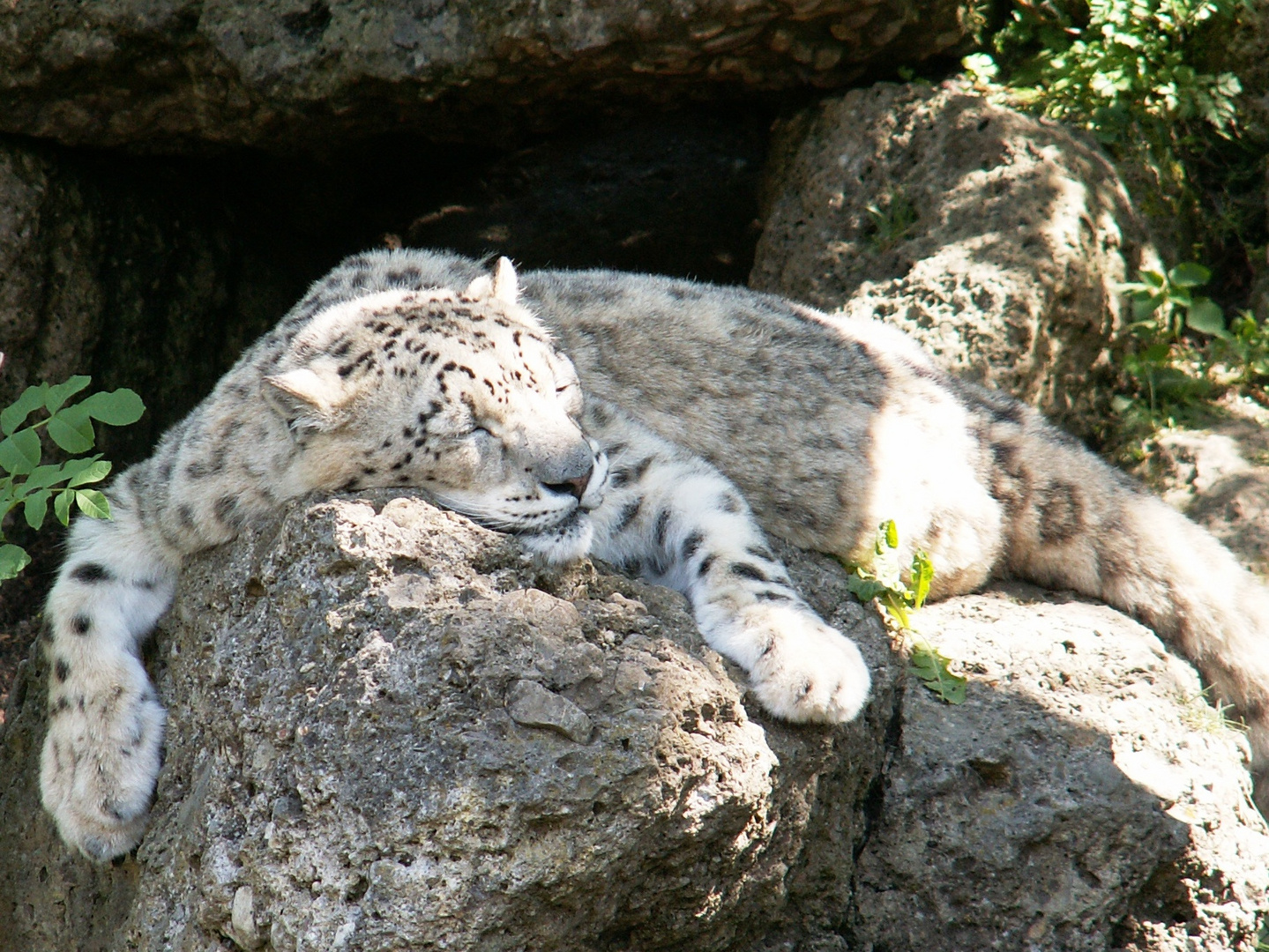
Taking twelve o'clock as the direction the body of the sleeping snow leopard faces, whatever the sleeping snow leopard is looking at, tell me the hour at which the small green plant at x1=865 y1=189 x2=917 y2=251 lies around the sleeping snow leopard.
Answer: The small green plant is roughly at 5 o'clock from the sleeping snow leopard.

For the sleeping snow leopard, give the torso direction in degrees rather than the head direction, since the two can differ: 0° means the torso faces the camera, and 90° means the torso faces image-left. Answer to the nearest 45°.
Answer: approximately 45°

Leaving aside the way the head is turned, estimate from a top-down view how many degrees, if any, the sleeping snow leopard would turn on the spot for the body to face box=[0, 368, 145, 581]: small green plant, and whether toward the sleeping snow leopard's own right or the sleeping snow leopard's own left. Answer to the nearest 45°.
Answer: approximately 45° to the sleeping snow leopard's own right
